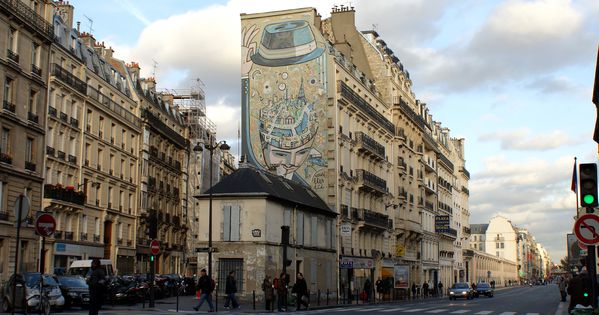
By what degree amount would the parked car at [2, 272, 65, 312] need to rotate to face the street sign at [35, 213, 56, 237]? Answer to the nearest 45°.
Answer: approximately 45° to its right

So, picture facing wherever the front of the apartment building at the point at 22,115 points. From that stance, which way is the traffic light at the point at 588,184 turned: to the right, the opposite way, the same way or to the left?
to the right

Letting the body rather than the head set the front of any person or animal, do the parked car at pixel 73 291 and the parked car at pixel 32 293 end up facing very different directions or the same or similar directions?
same or similar directions

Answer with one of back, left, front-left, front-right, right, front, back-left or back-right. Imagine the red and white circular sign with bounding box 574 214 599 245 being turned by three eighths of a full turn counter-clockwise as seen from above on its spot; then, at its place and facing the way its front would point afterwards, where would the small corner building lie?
left

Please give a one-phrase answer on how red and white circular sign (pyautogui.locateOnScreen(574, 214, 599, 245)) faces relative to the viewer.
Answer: facing the viewer

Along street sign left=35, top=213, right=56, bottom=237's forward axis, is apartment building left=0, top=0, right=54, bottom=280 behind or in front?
behind

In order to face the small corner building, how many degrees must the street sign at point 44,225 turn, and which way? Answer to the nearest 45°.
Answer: approximately 135° to its left

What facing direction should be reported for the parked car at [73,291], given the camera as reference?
facing the viewer and to the right of the viewer
